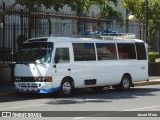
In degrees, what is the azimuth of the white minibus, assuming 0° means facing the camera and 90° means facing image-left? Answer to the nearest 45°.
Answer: approximately 45°

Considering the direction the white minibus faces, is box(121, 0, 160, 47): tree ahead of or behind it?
behind

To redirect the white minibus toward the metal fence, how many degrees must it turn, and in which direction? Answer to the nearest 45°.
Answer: approximately 90° to its right
